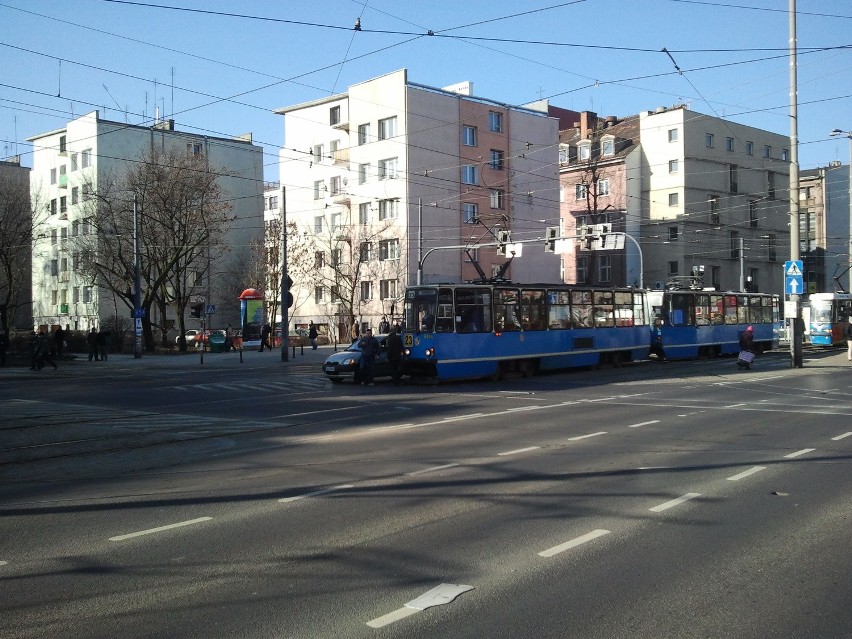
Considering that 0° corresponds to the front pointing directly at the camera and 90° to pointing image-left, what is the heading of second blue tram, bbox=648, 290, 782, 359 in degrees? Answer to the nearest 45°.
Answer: approximately 45°

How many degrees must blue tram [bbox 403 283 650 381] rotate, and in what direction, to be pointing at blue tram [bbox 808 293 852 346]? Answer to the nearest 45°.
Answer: approximately 180°

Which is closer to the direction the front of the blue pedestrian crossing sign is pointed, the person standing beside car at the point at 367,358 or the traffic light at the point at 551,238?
the person standing beside car

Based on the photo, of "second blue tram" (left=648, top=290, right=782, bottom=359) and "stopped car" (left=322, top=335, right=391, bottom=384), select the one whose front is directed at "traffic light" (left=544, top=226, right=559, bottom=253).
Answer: the second blue tram

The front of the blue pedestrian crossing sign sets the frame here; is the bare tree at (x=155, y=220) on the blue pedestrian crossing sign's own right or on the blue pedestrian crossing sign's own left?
on the blue pedestrian crossing sign's own right

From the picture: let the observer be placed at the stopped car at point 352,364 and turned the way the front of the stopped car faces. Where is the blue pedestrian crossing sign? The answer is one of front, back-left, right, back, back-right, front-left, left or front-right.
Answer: back-left

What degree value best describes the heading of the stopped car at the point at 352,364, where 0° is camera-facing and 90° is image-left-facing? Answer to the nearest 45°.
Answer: approximately 45°

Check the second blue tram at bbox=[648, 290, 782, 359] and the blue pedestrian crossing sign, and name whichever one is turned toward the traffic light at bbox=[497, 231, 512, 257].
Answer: the second blue tram
